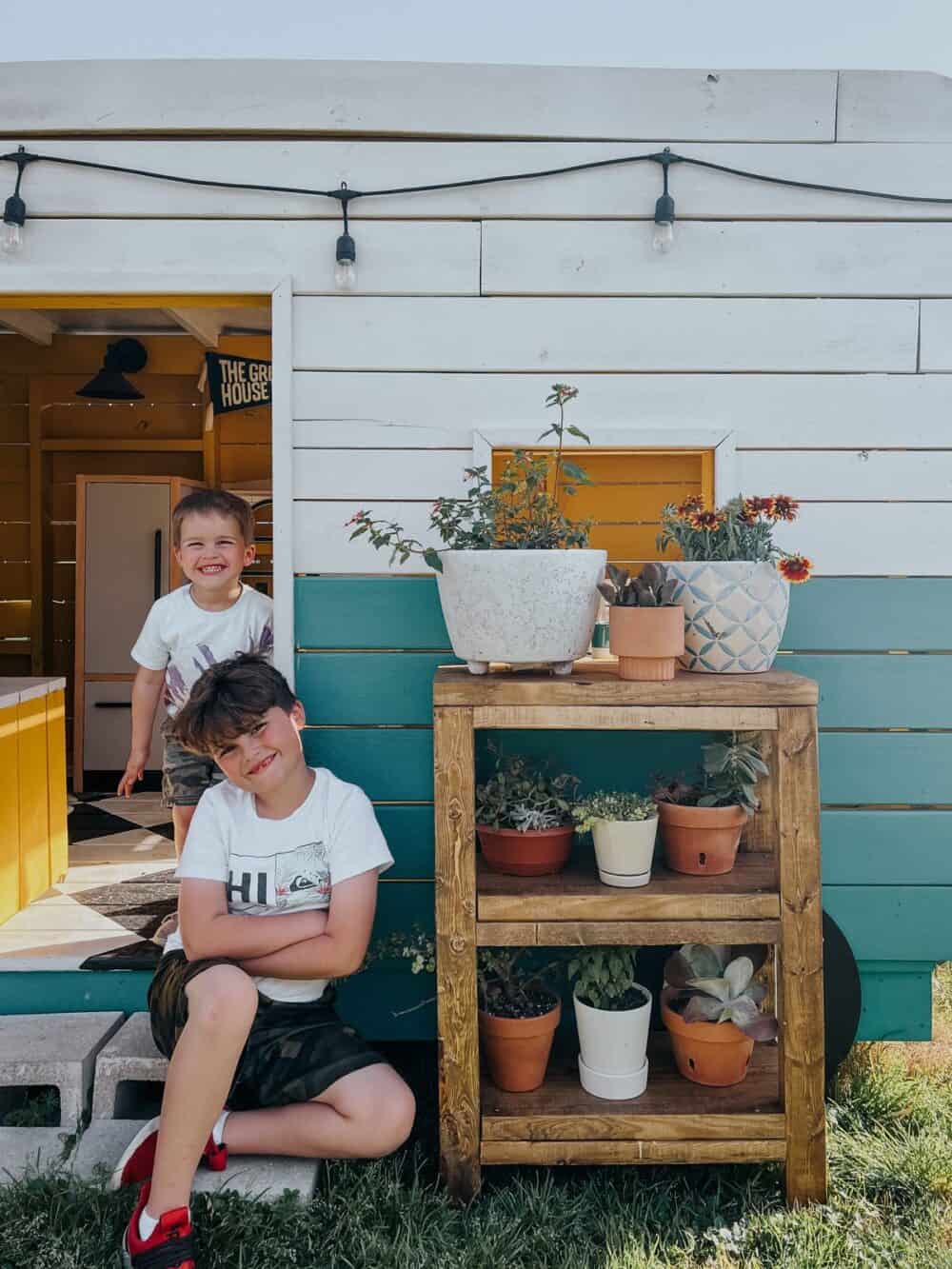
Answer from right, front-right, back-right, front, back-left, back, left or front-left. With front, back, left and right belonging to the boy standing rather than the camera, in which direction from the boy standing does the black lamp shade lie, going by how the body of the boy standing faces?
back

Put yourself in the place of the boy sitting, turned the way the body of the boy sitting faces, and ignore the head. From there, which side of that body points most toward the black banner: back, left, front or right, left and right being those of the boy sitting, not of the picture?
back

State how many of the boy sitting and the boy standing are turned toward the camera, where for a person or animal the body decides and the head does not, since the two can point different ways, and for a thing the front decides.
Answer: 2

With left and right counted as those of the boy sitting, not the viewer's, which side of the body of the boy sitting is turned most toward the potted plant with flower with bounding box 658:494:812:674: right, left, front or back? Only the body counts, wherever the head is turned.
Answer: left

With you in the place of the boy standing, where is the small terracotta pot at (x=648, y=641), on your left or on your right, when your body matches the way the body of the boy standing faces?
on your left

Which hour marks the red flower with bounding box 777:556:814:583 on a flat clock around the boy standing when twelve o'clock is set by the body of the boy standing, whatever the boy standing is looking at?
The red flower is roughly at 10 o'clock from the boy standing.

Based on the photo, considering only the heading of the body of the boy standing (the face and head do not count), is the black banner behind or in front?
behind

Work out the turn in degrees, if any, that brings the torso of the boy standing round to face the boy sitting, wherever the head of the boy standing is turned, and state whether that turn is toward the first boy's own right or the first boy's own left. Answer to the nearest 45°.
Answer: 0° — they already face them

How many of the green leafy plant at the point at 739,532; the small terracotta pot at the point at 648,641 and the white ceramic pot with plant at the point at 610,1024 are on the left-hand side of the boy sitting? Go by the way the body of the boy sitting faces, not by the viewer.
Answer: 3

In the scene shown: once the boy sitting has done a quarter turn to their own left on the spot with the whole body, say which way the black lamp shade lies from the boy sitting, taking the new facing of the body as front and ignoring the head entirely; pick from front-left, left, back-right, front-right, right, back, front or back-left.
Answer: left

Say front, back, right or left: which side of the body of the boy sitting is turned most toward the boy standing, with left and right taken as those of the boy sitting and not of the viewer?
back
